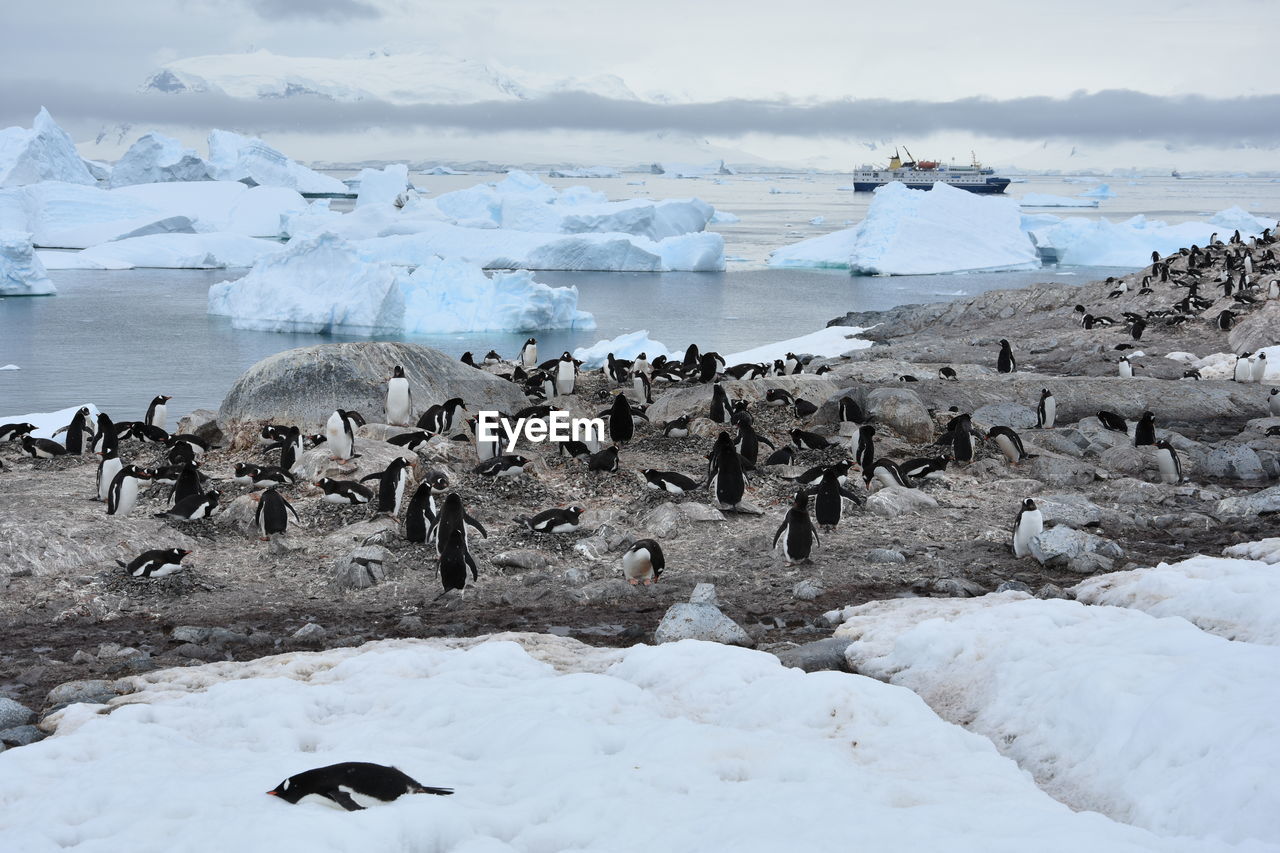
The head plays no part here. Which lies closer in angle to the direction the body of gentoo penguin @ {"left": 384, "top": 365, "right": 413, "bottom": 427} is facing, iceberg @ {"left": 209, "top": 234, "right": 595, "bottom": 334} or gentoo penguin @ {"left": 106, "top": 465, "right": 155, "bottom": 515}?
the gentoo penguin

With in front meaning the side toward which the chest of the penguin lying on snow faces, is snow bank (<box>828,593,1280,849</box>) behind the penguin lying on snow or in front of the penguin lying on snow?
behind

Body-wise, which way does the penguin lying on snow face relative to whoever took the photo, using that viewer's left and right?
facing to the left of the viewer

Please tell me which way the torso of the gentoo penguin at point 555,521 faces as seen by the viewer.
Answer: to the viewer's right

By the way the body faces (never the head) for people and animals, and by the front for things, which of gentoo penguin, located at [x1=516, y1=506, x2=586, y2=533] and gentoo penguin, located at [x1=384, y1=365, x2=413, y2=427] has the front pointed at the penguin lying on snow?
gentoo penguin, located at [x1=384, y1=365, x2=413, y2=427]

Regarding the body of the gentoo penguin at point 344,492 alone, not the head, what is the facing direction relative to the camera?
to the viewer's left

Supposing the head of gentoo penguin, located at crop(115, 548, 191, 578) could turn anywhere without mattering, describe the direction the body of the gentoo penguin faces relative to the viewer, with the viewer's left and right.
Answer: facing to the right of the viewer

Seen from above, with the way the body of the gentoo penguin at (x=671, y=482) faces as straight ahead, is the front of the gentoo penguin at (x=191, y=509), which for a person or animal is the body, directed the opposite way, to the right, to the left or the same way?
the opposite way

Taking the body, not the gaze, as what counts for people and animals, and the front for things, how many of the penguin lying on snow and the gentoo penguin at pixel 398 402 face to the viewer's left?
1

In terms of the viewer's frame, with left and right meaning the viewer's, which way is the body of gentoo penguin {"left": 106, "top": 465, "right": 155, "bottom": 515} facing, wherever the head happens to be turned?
facing the viewer and to the right of the viewer

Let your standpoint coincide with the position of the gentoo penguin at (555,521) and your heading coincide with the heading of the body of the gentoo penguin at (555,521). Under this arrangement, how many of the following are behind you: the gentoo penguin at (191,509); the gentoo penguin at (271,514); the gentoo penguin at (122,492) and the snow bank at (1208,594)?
3
